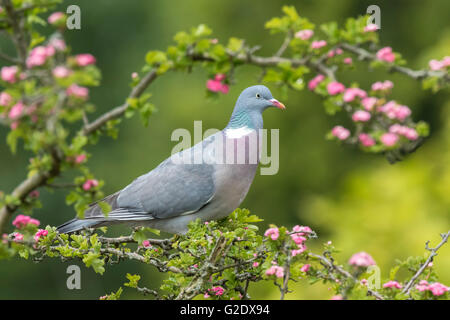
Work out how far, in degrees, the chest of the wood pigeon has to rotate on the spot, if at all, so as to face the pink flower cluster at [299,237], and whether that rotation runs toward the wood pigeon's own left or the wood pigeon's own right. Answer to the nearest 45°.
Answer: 0° — it already faces it

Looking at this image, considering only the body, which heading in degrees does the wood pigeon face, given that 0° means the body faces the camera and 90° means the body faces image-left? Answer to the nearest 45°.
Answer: approximately 270°

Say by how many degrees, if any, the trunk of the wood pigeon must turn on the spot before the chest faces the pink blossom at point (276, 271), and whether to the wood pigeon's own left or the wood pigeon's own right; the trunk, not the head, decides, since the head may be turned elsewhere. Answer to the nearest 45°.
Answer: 0° — it already faces it
